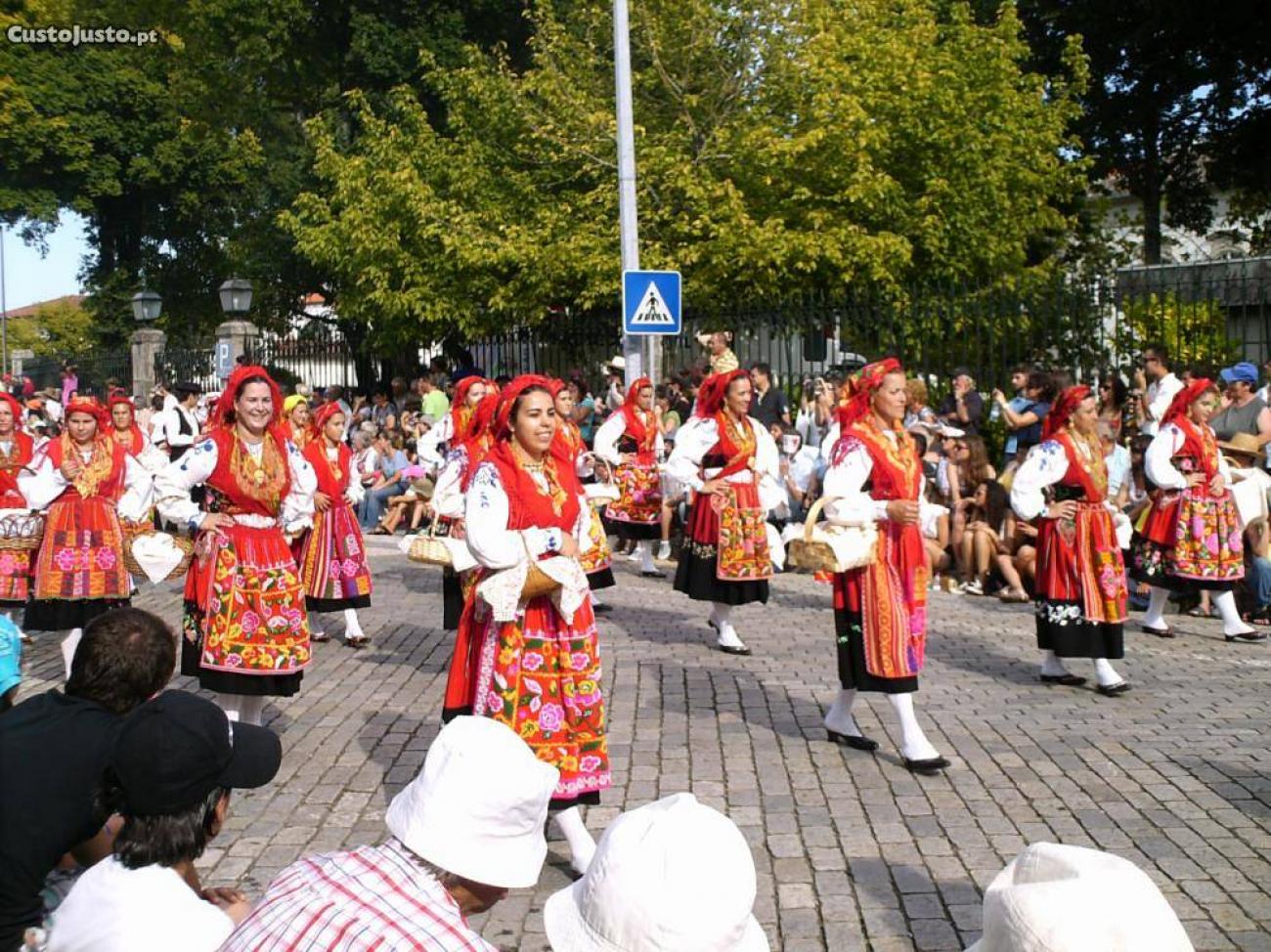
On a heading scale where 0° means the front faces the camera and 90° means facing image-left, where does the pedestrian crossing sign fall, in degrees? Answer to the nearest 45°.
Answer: approximately 0°

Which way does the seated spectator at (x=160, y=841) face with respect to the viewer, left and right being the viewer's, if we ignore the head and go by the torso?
facing away from the viewer and to the right of the viewer

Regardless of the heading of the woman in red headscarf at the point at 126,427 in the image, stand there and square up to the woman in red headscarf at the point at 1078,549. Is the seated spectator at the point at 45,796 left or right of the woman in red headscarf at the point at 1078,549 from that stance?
right

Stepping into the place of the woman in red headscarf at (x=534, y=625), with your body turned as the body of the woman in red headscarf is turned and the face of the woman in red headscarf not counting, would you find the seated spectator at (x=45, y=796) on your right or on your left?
on your right

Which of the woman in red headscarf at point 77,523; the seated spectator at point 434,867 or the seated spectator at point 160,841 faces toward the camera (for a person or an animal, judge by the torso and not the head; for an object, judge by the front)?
the woman in red headscarf

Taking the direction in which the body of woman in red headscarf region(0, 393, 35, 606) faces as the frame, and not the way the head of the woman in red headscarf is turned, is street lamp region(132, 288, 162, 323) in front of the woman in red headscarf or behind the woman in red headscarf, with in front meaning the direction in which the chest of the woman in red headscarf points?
behind

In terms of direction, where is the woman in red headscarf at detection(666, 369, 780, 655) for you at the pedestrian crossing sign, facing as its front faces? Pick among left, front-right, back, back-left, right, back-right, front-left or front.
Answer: front

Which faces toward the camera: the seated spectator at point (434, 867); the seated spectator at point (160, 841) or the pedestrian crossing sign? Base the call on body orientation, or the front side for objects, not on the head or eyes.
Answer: the pedestrian crossing sign

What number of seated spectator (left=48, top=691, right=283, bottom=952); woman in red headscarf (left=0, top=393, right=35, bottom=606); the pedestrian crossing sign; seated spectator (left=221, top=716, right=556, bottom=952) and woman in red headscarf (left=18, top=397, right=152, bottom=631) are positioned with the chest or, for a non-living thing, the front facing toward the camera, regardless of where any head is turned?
3

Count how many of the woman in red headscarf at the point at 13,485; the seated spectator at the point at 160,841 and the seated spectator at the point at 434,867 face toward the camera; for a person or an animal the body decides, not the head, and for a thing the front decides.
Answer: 1

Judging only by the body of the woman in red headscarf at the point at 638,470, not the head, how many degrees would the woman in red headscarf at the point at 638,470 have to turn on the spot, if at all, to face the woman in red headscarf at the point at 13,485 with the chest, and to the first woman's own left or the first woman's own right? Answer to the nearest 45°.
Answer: approximately 90° to the first woman's own right

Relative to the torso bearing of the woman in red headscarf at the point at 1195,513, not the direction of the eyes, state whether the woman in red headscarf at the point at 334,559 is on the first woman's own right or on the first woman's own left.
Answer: on the first woman's own right

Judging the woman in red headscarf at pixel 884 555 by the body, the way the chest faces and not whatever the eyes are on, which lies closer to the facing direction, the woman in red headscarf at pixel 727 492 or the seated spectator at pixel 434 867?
the seated spectator

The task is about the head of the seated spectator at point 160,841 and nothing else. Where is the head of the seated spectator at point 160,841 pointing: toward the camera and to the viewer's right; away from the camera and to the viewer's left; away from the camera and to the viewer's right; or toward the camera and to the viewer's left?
away from the camera and to the viewer's right
